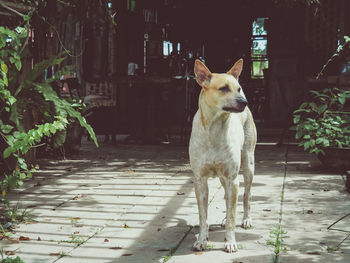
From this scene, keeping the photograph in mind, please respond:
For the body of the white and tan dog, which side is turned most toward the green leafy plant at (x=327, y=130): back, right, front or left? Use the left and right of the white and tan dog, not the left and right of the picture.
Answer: back

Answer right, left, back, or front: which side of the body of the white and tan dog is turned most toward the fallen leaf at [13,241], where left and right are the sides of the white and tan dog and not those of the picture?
right

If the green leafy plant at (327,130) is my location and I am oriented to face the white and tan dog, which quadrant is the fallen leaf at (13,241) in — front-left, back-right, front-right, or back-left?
front-right

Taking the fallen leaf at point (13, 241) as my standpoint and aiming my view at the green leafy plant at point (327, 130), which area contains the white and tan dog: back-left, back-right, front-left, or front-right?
front-right
